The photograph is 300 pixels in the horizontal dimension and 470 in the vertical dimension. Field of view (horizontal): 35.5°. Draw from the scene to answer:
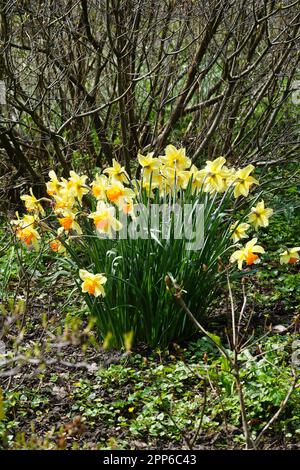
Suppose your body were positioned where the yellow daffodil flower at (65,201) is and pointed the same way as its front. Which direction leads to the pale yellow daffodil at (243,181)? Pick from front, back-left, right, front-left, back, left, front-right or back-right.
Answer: back-left

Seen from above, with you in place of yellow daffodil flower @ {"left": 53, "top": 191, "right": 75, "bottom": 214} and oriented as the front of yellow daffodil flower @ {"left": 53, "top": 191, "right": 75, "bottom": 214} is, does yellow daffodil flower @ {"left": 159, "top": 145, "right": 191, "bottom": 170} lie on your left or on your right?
on your left

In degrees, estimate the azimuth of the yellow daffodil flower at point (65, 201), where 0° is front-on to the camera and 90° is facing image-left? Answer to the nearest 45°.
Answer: approximately 45°

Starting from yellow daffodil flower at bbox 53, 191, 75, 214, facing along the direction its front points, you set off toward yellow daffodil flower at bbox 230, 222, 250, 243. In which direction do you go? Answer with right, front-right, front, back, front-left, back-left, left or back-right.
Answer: back-left

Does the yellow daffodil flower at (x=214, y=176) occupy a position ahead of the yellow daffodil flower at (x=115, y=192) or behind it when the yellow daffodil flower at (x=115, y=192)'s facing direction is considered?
behind

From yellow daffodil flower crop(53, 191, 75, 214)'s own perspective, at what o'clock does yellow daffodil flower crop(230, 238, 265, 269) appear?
yellow daffodil flower crop(230, 238, 265, 269) is roughly at 8 o'clock from yellow daffodil flower crop(53, 191, 75, 214).

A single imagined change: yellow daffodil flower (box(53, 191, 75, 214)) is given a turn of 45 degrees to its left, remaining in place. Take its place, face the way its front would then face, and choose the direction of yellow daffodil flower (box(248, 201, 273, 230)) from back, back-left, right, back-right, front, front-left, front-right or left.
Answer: left
